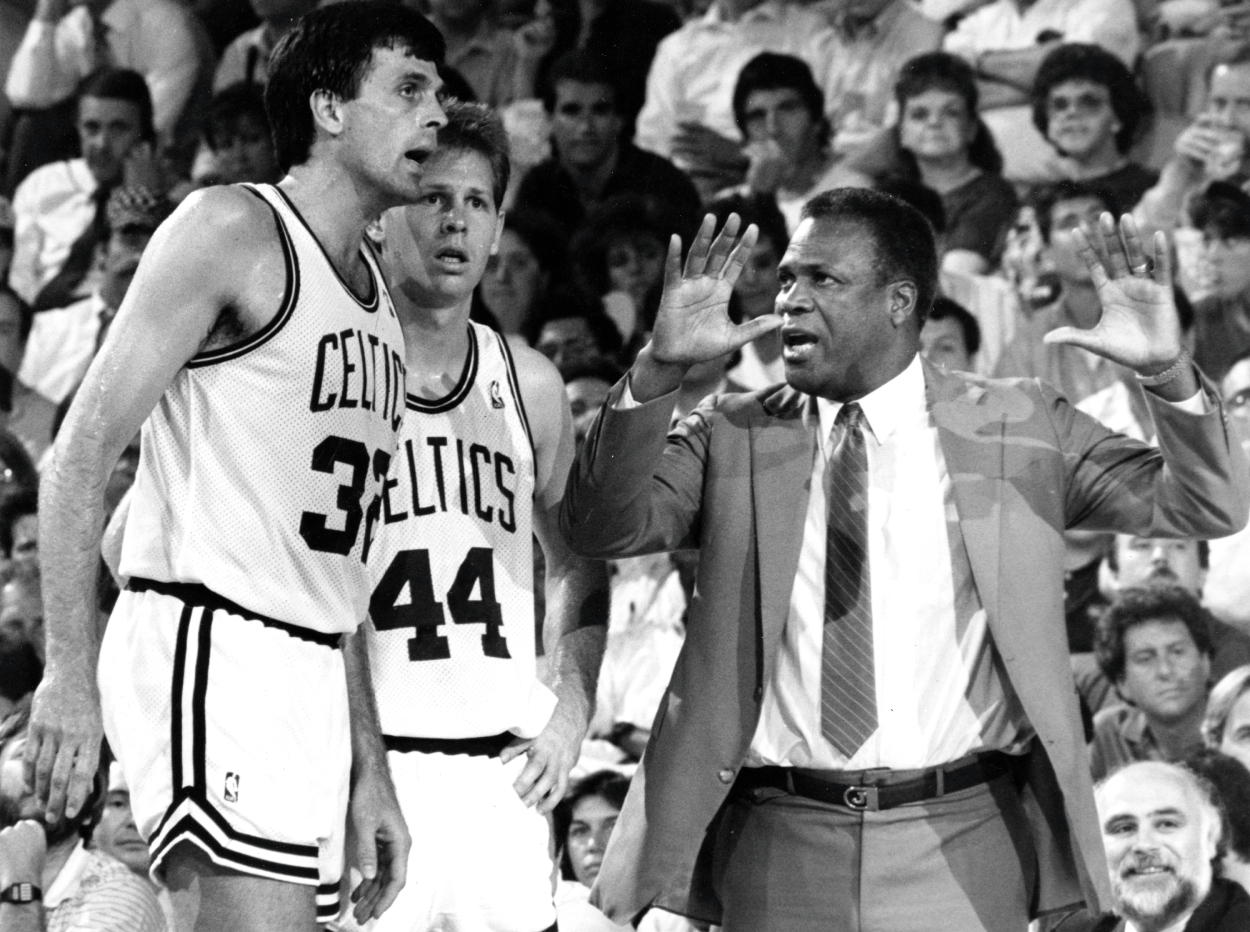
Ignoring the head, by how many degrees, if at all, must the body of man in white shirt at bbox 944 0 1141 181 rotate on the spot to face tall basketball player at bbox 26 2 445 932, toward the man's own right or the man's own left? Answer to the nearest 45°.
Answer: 0° — they already face them

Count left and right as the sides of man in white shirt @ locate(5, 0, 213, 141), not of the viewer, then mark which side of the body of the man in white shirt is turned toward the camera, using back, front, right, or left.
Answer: front

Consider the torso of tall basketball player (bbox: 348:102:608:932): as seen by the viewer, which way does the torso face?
toward the camera

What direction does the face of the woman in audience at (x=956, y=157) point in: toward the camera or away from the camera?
toward the camera

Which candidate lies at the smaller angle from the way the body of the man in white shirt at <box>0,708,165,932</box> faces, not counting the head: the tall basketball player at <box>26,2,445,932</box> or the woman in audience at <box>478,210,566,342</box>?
the tall basketball player

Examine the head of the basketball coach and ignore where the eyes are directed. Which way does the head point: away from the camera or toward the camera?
toward the camera

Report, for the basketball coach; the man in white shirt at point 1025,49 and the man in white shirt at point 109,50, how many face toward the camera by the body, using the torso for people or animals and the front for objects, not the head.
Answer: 3

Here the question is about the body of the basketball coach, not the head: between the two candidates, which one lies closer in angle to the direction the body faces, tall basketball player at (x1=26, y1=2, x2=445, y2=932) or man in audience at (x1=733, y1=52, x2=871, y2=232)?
the tall basketball player

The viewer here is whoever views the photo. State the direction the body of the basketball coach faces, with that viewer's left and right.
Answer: facing the viewer

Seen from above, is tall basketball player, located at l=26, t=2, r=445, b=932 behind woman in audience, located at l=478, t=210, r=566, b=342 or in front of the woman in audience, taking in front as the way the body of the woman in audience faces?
in front

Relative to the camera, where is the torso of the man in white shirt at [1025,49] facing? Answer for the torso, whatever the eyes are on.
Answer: toward the camera

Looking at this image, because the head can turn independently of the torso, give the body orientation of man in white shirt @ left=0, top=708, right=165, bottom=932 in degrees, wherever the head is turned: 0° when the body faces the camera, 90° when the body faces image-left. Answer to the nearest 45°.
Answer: approximately 45°
